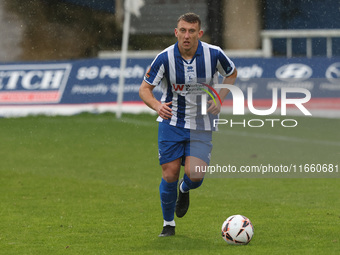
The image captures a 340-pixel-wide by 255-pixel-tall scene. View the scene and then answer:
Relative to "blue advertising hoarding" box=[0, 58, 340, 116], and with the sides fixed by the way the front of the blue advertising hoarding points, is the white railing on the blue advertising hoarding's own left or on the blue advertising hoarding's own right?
on the blue advertising hoarding's own left

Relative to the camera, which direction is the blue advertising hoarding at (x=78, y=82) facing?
toward the camera

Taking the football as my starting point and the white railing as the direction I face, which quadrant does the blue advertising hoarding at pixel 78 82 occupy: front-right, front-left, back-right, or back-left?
front-left

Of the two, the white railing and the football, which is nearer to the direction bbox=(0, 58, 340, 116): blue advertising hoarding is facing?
the football

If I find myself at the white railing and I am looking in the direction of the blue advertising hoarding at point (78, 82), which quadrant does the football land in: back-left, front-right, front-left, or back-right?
front-left

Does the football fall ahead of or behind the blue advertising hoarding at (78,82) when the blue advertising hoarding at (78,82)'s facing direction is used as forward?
ahead

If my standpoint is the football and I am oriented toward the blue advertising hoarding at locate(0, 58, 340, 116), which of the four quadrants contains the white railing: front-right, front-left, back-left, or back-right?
front-right
